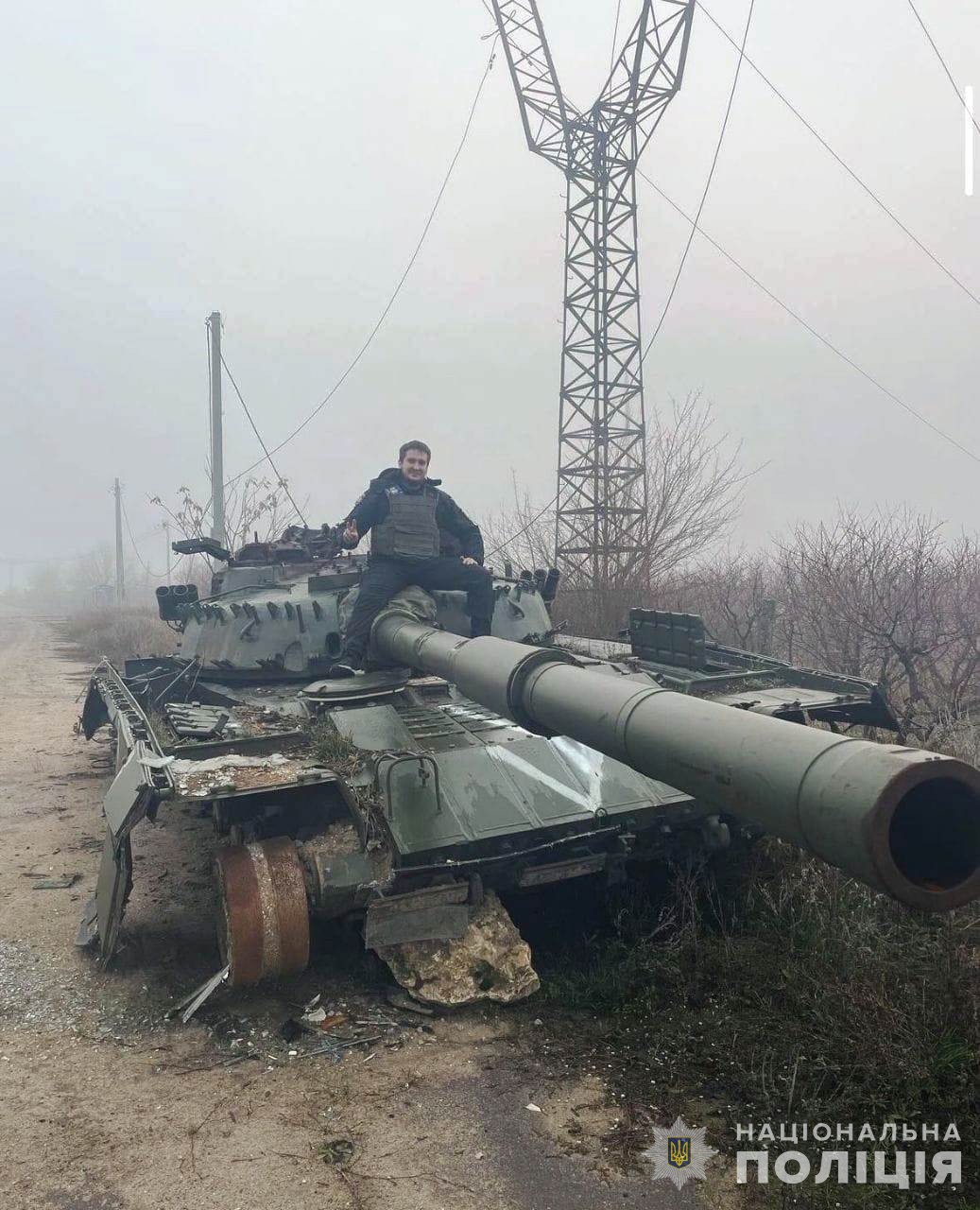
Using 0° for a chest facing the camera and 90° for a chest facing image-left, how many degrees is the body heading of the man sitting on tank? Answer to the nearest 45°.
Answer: approximately 0°

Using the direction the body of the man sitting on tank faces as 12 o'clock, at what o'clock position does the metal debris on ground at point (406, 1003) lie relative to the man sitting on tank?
The metal debris on ground is roughly at 12 o'clock from the man sitting on tank.

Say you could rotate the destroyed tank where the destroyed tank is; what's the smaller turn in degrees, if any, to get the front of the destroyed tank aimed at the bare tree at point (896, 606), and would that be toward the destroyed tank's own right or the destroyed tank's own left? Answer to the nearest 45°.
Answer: approximately 90° to the destroyed tank's own left

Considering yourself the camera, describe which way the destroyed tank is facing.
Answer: facing the viewer and to the right of the viewer

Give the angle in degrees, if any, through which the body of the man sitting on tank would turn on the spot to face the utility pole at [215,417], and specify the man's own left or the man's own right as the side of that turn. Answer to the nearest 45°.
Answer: approximately 180°

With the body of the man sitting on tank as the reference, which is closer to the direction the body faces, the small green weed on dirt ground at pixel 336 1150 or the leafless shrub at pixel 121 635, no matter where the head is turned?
the small green weed on dirt ground

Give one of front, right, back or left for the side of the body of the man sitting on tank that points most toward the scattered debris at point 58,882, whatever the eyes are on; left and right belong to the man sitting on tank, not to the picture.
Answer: right

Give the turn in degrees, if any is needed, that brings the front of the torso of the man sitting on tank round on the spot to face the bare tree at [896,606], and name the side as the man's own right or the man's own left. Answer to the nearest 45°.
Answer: approximately 135° to the man's own left
